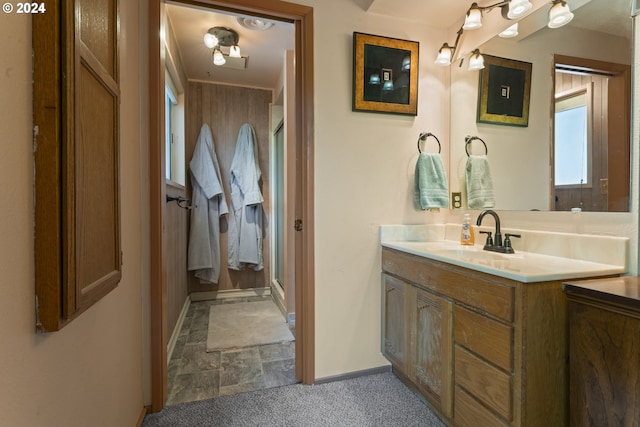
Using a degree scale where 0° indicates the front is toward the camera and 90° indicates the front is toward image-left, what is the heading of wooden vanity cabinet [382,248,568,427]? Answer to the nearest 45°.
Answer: approximately 45°

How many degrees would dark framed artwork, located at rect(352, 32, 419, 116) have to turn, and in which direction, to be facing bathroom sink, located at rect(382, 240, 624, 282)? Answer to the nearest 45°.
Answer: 0° — it already faces it

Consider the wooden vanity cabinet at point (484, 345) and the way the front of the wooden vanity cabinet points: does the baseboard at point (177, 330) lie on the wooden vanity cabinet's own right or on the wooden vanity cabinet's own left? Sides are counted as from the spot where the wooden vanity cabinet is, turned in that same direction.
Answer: on the wooden vanity cabinet's own right

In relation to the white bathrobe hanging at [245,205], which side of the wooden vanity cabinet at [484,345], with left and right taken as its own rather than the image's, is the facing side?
right

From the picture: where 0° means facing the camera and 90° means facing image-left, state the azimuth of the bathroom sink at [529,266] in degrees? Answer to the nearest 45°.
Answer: approximately 45°
